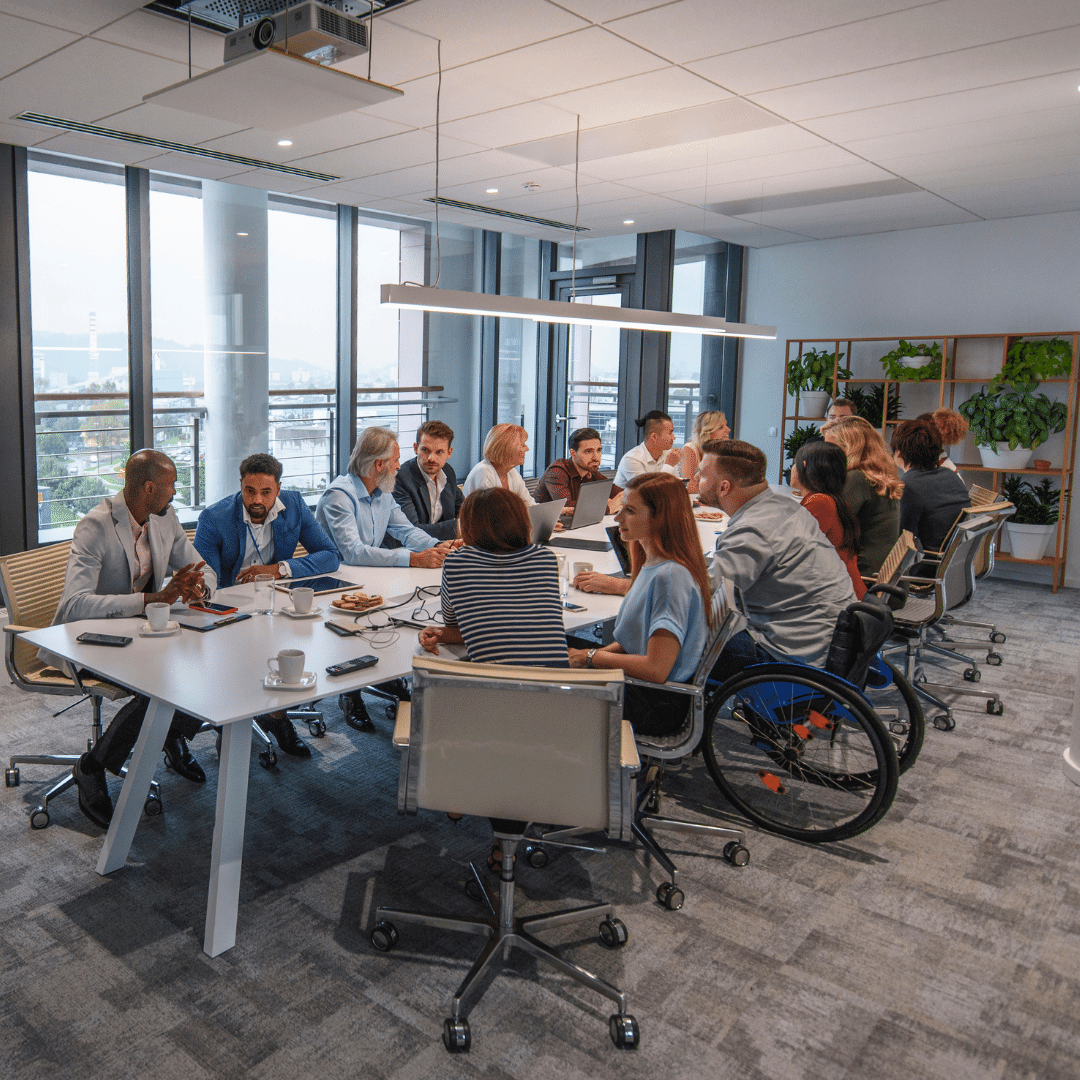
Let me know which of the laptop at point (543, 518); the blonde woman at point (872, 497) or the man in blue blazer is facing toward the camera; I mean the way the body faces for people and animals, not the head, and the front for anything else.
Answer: the man in blue blazer

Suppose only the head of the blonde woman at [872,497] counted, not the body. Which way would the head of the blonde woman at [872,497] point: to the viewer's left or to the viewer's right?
to the viewer's left

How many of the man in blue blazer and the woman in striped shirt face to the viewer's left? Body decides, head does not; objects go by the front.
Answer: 0

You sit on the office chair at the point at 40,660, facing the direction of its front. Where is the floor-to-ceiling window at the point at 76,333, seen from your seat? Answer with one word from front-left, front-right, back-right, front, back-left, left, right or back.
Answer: back-left

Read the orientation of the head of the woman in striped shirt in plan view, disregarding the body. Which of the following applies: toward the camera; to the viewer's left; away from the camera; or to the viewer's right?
away from the camera

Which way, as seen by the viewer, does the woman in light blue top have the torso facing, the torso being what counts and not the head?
to the viewer's left

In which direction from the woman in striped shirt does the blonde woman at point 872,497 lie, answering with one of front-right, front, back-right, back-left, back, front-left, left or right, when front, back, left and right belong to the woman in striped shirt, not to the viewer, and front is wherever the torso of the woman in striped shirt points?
front-right

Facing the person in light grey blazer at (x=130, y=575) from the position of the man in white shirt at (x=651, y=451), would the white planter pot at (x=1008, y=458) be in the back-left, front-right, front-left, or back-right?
back-left

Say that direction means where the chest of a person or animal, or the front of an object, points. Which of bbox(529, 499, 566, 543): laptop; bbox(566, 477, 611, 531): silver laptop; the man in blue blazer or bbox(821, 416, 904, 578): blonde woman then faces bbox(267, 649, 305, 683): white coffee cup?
the man in blue blazer

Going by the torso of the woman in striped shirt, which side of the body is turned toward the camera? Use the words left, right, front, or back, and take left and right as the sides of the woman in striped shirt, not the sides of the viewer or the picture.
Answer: back

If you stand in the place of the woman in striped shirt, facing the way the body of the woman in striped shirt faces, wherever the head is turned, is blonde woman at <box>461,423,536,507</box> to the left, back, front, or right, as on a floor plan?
front

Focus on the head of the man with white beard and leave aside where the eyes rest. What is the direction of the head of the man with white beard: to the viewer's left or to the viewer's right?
to the viewer's right

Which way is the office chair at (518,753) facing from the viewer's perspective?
away from the camera

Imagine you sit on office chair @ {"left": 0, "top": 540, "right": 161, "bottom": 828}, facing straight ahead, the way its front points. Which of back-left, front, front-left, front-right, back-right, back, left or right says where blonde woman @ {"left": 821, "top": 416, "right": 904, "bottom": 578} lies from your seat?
front-left

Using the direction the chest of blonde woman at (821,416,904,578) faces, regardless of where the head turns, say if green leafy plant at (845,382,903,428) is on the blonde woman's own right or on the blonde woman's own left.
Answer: on the blonde woman's own right

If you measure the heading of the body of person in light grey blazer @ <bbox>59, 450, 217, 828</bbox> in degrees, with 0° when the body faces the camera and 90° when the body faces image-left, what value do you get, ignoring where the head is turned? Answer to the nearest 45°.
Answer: approximately 315°

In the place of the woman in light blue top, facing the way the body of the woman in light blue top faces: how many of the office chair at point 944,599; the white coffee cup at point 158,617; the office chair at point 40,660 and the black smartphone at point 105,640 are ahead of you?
3

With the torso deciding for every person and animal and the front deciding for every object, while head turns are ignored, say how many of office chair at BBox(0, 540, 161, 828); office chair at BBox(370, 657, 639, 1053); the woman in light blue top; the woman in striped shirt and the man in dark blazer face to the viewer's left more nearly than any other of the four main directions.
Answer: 1

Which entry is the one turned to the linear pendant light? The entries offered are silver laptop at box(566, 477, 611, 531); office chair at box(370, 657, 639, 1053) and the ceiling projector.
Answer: the office chair

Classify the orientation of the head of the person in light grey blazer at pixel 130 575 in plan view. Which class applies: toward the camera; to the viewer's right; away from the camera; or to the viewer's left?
to the viewer's right
